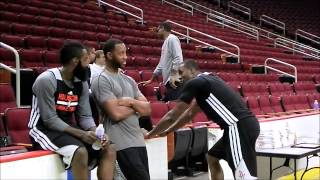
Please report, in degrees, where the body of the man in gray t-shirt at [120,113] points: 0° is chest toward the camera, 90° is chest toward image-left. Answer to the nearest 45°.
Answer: approximately 315°

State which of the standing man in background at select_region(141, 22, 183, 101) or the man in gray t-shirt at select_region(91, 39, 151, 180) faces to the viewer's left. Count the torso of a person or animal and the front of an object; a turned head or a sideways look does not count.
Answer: the standing man in background

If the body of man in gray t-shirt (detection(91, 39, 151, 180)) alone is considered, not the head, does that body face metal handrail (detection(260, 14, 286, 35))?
no

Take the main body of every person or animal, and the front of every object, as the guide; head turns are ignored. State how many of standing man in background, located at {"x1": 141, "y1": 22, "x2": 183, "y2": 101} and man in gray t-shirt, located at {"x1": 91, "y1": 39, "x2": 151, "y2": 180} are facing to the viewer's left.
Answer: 1

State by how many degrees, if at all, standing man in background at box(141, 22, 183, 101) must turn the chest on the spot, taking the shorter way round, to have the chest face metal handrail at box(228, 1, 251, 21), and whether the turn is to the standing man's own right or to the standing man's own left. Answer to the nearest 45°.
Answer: approximately 90° to the standing man's own right

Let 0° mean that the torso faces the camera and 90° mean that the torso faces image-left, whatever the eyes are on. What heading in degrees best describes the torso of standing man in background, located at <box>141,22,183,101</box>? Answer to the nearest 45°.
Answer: approximately 90°

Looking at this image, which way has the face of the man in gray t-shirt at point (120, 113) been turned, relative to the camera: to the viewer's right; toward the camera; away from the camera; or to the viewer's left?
to the viewer's right

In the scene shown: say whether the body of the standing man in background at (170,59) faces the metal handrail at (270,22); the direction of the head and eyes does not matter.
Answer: no
